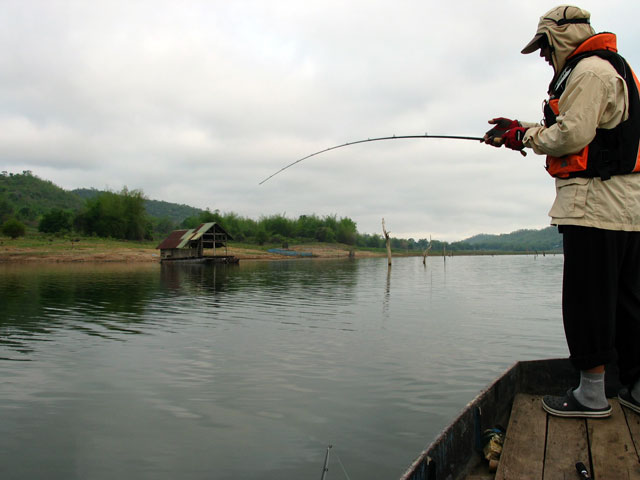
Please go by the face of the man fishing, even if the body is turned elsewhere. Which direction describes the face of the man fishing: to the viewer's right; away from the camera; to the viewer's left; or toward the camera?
to the viewer's left

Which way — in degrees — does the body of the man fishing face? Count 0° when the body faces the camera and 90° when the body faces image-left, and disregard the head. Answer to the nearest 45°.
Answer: approximately 90°
